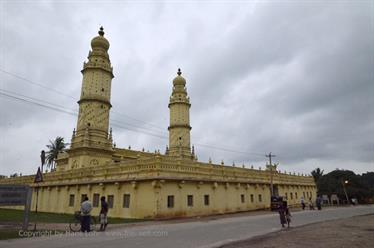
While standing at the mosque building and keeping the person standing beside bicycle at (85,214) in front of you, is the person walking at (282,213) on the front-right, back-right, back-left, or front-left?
front-left

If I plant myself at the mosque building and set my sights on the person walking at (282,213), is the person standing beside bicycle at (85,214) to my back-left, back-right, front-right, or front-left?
front-right

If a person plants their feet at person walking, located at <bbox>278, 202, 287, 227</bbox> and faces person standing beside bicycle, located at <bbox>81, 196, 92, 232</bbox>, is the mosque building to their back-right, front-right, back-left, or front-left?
front-right
